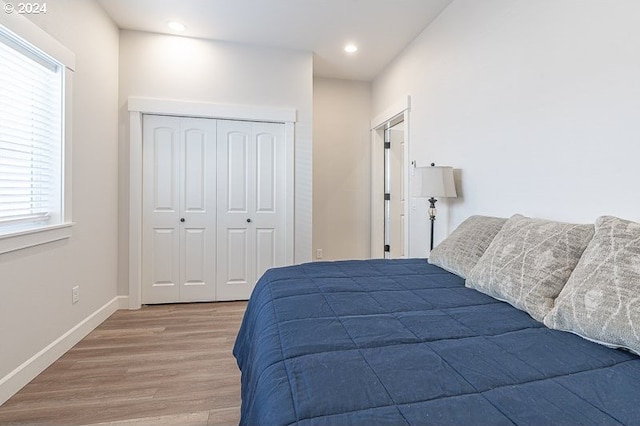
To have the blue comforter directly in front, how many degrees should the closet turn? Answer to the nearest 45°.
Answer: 0° — it already faces it

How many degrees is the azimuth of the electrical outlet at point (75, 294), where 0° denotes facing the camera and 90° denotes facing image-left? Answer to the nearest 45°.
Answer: approximately 315°

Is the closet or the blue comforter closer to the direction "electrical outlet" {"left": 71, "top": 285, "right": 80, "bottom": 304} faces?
the blue comforter

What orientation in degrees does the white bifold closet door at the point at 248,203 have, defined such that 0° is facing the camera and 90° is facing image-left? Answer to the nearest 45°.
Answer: approximately 0°

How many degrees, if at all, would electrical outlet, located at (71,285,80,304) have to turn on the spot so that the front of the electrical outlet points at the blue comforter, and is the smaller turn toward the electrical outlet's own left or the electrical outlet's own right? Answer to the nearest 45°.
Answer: approximately 45° to the electrical outlet's own right

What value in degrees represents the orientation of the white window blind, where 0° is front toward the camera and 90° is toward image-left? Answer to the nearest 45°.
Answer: approximately 315°
